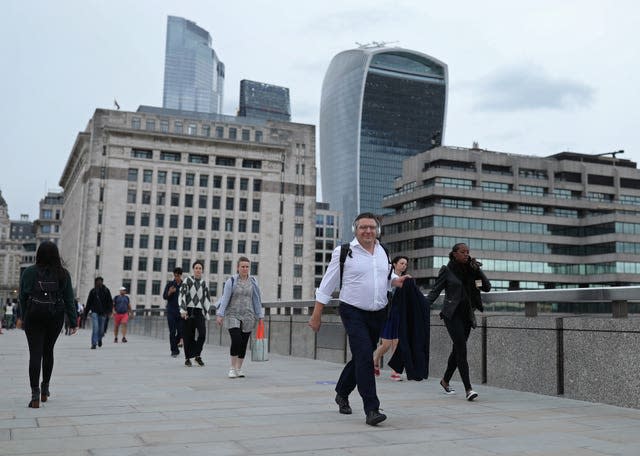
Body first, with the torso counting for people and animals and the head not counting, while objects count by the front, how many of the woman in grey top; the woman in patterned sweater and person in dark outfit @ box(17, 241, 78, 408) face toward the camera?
2

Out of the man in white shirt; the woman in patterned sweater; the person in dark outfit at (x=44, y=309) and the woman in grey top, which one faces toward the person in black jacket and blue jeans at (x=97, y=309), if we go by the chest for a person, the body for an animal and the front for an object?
the person in dark outfit at (x=44, y=309)

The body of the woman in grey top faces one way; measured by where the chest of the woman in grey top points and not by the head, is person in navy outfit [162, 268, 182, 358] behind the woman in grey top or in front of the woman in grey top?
behind

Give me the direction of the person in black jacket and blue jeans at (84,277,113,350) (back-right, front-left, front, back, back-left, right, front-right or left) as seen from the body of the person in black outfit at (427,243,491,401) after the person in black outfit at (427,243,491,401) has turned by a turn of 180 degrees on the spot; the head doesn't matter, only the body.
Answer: front

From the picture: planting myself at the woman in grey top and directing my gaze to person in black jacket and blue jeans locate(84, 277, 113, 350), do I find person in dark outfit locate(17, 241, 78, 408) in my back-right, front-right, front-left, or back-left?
back-left

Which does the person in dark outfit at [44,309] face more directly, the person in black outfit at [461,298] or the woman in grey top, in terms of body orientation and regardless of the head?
the woman in grey top

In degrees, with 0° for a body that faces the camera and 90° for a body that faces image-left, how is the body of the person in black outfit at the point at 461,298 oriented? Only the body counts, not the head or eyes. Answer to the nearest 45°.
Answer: approximately 315°

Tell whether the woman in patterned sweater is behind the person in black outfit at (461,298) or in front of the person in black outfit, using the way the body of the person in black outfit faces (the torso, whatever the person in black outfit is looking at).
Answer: behind

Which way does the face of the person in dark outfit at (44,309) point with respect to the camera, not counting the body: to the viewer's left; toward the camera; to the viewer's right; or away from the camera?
away from the camera

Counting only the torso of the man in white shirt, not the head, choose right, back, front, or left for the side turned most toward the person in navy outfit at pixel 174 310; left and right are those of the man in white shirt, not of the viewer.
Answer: back
